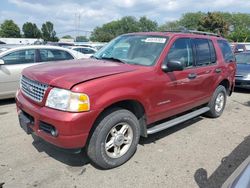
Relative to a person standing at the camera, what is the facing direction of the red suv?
facing the viewer and to the left of the viewer

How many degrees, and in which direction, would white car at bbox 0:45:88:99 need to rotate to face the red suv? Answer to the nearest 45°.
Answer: approximately 135° to its left

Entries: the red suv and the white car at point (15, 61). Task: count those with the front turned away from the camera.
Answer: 0

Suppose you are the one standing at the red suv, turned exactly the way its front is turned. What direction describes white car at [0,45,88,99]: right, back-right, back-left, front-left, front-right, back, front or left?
right

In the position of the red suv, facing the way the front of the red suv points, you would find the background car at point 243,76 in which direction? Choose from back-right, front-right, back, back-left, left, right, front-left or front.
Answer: back

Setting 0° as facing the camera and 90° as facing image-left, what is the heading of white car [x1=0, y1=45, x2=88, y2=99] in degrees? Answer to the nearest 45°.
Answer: approximately 90°

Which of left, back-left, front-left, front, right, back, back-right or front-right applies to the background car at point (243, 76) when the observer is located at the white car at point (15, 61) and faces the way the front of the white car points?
back
